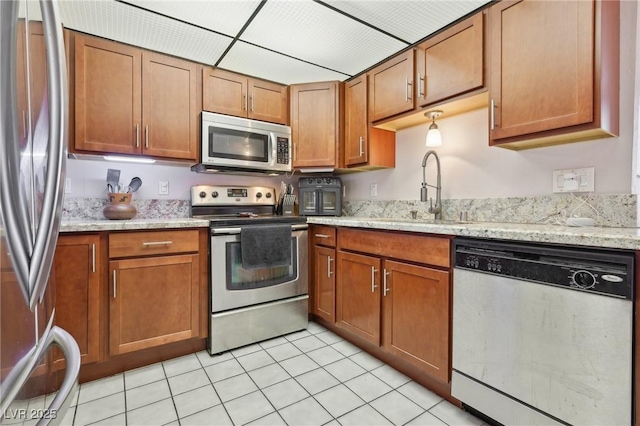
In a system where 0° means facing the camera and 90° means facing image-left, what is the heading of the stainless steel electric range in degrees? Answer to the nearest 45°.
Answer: approximately 315°

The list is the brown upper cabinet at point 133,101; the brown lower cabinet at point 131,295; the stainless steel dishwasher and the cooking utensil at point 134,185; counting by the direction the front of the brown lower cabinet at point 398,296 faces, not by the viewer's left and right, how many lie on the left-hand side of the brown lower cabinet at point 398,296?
1

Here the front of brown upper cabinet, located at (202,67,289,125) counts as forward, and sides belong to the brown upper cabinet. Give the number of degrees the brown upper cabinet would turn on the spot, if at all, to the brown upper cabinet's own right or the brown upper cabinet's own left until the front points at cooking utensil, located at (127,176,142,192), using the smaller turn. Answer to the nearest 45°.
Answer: approximately 135° to the brown upper cabinet's own right

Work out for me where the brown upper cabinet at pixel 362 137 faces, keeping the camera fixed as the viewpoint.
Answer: facing the viewer and to the left of the viewer

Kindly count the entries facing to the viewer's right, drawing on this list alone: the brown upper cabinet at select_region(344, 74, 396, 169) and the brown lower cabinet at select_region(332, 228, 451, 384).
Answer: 0

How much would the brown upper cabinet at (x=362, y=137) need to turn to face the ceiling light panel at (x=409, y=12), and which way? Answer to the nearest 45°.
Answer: approximately 45° to its left

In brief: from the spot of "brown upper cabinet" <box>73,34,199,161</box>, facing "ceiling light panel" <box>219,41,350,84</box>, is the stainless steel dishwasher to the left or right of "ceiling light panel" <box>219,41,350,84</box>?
right

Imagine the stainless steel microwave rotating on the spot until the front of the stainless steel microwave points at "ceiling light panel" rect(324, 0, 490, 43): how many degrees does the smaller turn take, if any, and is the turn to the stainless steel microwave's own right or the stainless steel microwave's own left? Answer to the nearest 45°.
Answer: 0° — it already faces it

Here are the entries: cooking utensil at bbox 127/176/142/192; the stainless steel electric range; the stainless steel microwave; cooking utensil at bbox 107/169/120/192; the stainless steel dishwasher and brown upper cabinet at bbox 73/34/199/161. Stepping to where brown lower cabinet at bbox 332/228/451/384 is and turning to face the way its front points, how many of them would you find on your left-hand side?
1

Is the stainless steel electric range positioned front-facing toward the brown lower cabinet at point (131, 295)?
no
